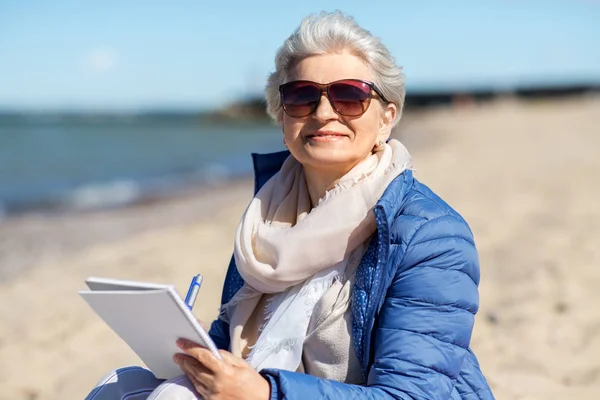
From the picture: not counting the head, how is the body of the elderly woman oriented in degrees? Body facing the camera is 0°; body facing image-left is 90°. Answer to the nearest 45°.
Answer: approximately 45°
